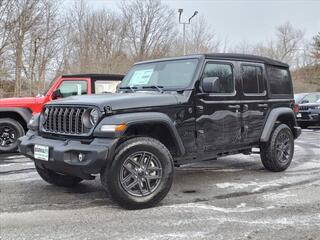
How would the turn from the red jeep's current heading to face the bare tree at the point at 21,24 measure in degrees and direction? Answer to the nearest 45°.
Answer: approximately 90° to its right

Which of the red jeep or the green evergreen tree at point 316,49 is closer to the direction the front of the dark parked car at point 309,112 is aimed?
the red jeep

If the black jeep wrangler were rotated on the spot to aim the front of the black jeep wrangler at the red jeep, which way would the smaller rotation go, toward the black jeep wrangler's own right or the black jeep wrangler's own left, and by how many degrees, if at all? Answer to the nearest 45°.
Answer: approximately 90° to the black jeep wrangler's own right

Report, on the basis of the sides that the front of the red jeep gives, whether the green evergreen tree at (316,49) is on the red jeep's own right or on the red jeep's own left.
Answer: on the red jeep's own right

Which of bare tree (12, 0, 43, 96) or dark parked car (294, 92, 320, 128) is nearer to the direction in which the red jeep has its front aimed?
the bare tree

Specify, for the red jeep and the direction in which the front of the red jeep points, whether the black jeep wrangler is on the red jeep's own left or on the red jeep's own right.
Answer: on the red jeep's own left

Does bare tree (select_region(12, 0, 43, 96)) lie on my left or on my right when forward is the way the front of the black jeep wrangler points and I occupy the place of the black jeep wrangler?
on my right

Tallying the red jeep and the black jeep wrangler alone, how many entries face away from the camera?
0

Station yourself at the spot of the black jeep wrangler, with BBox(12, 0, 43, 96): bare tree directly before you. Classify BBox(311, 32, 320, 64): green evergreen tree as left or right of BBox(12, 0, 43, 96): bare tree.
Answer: right

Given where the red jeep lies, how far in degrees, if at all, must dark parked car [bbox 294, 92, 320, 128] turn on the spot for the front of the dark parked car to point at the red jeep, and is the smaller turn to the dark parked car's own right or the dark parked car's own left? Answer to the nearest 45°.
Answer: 0° — it already faces it

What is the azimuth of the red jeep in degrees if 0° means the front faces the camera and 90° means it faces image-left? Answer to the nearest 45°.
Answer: approximately 90°

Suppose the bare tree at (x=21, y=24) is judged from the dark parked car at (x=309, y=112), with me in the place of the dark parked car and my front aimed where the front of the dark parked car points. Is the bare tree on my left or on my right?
on my right

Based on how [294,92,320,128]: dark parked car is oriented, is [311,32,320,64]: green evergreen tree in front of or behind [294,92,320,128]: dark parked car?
behind
